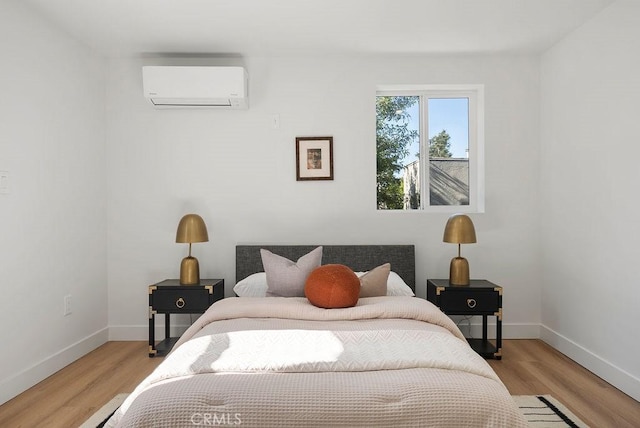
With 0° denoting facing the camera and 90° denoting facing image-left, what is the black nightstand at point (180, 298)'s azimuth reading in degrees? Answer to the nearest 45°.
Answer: approximately 0°

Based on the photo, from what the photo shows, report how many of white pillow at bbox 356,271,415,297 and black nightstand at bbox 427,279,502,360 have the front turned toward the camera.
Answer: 2

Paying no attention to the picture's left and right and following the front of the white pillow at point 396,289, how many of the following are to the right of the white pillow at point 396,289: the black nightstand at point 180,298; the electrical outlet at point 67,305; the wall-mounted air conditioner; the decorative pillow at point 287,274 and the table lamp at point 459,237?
4

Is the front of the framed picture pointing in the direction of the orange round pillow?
yes

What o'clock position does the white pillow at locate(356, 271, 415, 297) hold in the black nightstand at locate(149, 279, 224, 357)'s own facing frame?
The white pillow is roughly at 10 o'clock from the black nightstand.

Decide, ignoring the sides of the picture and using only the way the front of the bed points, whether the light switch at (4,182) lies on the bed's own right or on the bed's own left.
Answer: on the bed's own right

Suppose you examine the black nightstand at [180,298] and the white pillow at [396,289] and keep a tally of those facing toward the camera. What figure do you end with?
2

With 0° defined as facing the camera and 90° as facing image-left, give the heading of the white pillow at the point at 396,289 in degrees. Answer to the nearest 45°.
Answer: approximately 0°
